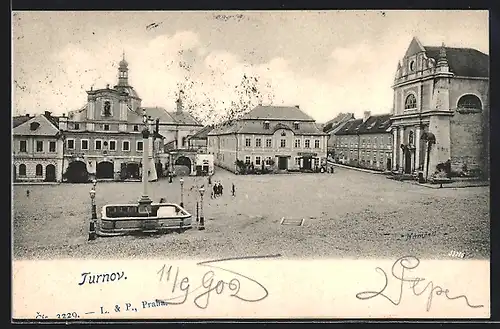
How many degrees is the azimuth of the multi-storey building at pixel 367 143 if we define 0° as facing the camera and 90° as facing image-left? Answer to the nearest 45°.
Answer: approximately 45°
